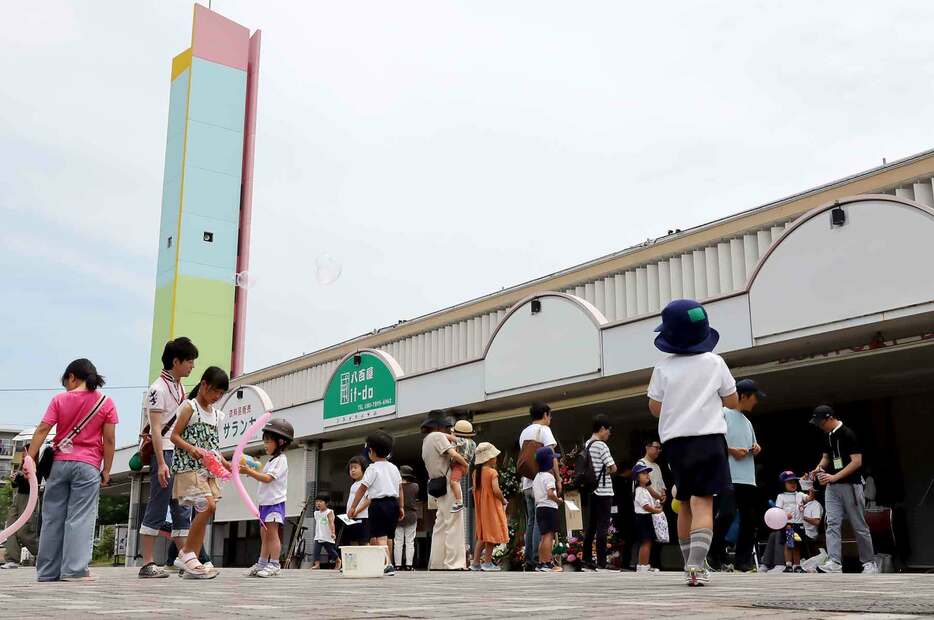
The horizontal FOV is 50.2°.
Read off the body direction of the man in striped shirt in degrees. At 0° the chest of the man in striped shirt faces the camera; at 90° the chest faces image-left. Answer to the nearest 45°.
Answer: approximately 270°

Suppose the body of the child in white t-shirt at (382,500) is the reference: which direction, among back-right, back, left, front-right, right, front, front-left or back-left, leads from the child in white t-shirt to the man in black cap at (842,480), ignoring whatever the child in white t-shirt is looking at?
back-right

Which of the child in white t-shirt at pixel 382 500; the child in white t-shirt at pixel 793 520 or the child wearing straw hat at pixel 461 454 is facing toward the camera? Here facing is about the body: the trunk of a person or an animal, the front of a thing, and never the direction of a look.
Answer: the child in white t-shirt at pixel 793 520

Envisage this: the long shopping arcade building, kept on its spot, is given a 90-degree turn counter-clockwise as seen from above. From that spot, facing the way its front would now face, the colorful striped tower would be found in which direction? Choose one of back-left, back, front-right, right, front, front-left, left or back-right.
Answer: back

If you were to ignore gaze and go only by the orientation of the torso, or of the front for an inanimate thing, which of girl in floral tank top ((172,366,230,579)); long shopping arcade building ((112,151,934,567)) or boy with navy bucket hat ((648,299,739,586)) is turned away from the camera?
the boy with navy bucket hat

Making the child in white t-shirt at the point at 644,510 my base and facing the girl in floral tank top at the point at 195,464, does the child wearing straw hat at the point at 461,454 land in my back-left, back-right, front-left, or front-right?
front-right

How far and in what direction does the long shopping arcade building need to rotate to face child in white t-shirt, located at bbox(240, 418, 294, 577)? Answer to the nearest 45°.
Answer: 0° — it already faces them

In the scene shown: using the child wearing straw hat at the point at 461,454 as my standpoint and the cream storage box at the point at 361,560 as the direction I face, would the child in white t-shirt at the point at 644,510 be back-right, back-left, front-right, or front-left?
back-left

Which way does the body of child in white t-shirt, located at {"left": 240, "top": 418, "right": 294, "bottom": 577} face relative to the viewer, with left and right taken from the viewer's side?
facing to the left of the viewer

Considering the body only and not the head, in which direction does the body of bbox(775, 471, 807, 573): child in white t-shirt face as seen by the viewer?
toward the camera

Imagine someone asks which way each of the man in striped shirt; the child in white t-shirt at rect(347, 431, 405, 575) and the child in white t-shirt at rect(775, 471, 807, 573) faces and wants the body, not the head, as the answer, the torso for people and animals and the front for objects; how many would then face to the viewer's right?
1

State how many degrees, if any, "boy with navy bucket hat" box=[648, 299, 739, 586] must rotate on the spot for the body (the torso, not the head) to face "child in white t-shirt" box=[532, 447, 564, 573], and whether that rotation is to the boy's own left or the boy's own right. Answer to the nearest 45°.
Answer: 0° — they already face them

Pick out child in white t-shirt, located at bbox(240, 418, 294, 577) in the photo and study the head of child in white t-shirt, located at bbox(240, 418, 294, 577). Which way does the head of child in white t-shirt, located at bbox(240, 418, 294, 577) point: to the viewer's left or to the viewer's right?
to the viewer's left

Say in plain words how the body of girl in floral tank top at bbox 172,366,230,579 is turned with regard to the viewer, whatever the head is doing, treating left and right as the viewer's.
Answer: facing the viewer and to the right of the viewer
